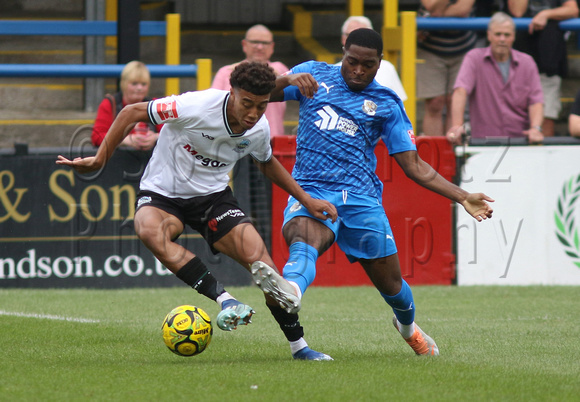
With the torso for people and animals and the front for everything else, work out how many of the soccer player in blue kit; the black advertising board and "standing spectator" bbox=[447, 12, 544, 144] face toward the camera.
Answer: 3

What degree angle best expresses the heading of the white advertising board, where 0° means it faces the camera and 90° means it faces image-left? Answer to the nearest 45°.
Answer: approximately 0°

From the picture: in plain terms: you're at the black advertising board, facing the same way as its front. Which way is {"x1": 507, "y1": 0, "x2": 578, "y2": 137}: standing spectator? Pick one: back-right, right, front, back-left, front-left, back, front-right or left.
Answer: left

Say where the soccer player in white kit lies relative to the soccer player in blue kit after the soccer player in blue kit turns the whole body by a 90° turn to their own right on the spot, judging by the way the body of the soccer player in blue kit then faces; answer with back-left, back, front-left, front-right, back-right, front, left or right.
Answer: front

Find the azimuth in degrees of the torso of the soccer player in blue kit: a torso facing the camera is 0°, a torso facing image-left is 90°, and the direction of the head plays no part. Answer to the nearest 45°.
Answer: approximately 0°

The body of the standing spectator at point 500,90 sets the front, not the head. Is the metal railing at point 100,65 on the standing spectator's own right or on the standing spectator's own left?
on the standing spectator's own right

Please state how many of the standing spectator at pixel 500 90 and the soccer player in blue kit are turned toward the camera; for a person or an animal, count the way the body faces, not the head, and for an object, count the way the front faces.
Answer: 2

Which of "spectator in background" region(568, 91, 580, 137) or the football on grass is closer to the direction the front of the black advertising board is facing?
the football on grass
